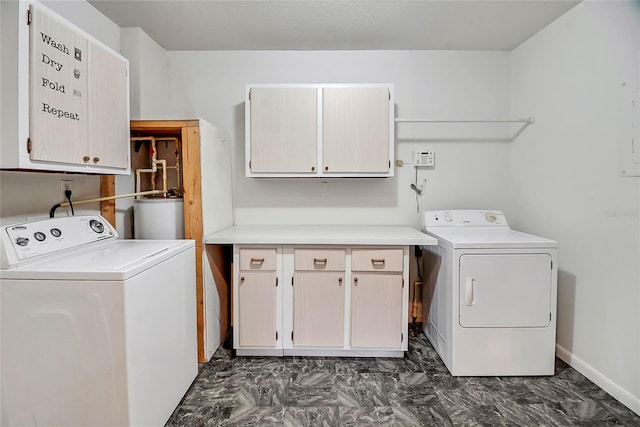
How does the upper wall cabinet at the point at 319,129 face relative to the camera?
toward the camera

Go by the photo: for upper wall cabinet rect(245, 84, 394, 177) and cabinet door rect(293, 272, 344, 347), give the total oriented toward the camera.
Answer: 2

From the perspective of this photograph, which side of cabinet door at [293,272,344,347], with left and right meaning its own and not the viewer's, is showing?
front

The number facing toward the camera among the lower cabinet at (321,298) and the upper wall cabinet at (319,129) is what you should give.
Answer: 2

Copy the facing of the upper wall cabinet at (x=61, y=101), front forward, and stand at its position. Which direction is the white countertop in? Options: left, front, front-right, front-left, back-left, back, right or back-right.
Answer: front-left

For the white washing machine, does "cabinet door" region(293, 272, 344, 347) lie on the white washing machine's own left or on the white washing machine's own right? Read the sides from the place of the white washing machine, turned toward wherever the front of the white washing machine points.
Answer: on the white washing machine's own left

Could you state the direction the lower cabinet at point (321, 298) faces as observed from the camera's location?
facing the viewer

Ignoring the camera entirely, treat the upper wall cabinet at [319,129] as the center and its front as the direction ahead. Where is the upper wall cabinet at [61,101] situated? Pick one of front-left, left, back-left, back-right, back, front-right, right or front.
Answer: front-right

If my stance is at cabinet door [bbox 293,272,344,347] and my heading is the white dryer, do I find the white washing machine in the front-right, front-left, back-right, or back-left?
back-right

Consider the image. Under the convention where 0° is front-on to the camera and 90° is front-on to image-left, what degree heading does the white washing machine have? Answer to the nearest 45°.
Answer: approximately 315°

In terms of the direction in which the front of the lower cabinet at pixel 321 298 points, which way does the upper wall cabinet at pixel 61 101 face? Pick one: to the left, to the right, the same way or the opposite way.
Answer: to the left
